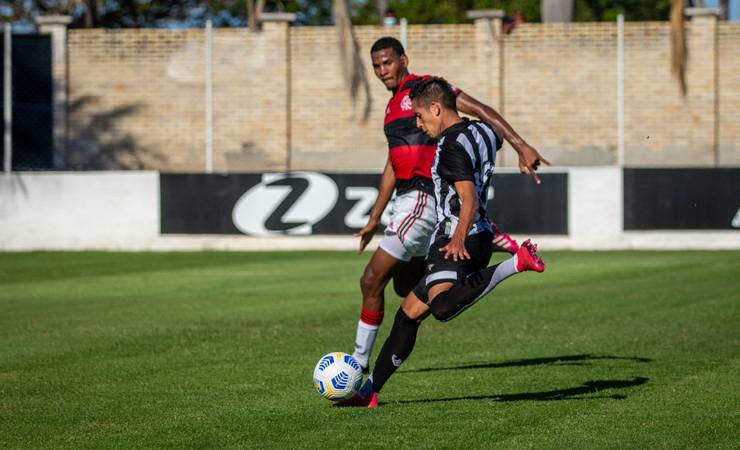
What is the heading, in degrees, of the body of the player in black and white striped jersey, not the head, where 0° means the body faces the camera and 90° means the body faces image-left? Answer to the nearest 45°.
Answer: approximately 90°

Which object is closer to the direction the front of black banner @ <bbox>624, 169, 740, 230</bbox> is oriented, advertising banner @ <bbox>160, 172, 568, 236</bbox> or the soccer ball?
the soccer ball

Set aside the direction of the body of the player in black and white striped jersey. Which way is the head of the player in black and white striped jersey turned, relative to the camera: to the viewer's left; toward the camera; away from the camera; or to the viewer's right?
to the viewer's left

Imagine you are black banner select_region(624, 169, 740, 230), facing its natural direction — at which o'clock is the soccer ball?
The soccer ball is roughly at 12 o'clock from the black banner.

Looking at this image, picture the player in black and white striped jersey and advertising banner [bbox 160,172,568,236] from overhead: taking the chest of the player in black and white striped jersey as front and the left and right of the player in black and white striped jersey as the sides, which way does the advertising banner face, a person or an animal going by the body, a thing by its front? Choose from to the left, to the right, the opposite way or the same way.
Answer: to the left

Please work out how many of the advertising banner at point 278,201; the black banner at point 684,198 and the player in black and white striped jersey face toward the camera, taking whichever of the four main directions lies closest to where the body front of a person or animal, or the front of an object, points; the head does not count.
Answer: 2

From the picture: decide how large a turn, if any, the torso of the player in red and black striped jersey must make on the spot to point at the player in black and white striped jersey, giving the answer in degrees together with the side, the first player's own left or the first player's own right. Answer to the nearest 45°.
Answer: approximately 45° to the first player's own left

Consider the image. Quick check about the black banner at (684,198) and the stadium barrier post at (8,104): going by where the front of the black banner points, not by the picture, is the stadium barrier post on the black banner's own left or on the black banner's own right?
on the black banner's own right

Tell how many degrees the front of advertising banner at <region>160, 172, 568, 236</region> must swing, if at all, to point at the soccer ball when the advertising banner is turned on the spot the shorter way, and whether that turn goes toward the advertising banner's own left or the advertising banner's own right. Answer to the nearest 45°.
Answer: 0° — it already faces it

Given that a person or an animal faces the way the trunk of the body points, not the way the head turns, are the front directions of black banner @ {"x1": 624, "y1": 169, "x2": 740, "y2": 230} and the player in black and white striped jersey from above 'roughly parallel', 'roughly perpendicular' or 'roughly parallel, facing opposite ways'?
roughly perpendicular

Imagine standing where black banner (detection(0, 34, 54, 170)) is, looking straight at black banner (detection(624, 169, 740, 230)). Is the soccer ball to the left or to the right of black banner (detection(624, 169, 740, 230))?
right

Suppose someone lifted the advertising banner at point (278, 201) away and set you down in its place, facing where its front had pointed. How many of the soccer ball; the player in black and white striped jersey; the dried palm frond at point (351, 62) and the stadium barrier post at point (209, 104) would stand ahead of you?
2

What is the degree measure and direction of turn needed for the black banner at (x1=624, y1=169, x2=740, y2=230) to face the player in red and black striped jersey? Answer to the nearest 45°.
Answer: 0° — it already faces them

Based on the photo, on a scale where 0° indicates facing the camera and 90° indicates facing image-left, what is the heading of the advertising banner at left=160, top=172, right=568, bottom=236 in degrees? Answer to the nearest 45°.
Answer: approximately 0°

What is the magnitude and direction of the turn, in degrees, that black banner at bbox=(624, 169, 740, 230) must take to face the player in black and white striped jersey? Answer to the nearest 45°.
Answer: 0° — it already faces them
